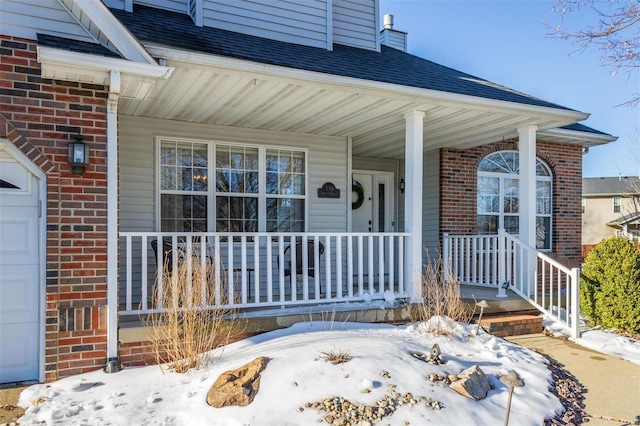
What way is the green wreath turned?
toward the camera

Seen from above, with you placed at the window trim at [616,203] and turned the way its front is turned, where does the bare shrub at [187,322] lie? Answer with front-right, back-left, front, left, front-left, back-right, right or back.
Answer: front

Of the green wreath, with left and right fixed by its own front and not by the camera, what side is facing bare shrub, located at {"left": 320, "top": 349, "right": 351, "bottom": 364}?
front

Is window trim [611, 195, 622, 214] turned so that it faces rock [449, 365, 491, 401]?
yes

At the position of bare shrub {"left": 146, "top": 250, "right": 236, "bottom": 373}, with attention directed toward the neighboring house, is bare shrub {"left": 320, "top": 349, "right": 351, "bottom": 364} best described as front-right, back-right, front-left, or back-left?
front-right

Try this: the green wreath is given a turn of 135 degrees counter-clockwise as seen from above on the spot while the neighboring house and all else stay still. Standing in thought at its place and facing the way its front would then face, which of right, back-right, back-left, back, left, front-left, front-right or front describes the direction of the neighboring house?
front

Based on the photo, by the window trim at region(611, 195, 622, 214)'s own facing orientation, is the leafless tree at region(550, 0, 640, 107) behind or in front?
in front

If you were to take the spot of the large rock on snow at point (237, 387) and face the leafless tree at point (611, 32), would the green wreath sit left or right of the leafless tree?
left

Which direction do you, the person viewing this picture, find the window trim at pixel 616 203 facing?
facing the viewer

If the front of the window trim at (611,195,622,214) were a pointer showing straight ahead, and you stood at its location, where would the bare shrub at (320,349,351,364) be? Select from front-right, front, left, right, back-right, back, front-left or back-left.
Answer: front

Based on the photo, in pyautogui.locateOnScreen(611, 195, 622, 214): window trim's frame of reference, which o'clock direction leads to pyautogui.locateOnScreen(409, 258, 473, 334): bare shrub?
The bare shrub is roughly at 12 o'clock from the window trim.

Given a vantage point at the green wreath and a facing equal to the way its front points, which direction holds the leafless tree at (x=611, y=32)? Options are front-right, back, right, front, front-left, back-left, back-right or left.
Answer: front-left

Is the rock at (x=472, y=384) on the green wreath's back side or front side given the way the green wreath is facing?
on the front side

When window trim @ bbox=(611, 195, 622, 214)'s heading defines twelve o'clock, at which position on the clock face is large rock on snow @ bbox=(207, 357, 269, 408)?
The large rock on snow is roughly at 12 o'clock from the window trim.

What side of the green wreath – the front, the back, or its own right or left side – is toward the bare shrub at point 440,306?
front

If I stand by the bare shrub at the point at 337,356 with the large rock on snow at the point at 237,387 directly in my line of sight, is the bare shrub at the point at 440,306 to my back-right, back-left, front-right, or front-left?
back-right
